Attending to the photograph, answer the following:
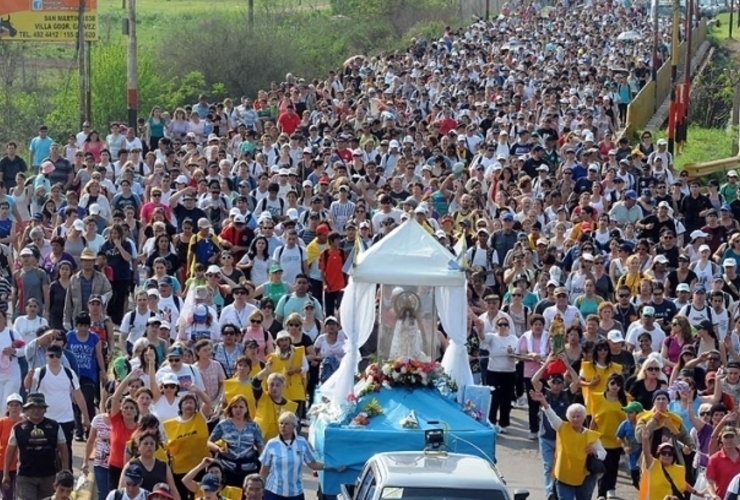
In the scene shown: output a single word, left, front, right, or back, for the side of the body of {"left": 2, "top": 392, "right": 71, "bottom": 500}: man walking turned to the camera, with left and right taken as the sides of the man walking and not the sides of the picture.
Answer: front

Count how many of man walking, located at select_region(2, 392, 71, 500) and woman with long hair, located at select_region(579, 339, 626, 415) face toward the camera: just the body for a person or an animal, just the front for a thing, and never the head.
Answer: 2

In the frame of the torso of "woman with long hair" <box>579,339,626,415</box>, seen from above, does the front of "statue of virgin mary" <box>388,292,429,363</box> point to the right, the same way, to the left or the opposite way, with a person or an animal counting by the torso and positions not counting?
the same way

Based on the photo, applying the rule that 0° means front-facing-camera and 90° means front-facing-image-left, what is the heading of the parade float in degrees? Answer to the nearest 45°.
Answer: approximately 0°

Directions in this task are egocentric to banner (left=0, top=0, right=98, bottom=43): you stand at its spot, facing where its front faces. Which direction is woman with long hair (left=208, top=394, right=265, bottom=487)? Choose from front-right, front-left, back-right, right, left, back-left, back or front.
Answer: front

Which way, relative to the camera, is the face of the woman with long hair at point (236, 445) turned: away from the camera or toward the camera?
toward the camera

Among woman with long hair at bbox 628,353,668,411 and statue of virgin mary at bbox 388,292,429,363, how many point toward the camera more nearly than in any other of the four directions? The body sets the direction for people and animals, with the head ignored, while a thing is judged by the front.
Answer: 2

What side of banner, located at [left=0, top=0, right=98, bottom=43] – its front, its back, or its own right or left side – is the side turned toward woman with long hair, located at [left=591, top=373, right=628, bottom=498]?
front

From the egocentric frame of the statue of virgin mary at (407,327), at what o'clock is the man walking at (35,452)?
The man walking is roughly at 2 o'clock from the statue of virgin mary.

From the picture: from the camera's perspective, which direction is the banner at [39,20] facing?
toward the camera

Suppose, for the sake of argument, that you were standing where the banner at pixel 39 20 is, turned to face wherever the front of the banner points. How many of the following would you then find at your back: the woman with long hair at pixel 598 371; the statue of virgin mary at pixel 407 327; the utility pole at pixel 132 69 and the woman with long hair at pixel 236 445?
0

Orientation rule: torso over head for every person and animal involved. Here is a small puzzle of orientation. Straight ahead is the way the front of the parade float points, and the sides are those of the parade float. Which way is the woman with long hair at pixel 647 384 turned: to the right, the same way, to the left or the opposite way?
the same way

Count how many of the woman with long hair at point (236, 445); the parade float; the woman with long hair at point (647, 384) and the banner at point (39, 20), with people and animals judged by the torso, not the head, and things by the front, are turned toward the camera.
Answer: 4

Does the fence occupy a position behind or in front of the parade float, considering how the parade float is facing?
behind

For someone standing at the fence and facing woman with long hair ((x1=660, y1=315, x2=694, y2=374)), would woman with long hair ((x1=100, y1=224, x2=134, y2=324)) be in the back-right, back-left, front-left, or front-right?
front-right

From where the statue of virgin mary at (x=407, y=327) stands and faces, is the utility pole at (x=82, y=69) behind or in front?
behind

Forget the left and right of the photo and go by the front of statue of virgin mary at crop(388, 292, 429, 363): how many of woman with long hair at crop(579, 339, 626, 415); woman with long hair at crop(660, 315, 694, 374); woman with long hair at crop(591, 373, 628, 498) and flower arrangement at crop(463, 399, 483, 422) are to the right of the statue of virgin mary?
0

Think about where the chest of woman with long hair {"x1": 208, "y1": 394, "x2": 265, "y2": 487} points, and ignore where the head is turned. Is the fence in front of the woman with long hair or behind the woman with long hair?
behind

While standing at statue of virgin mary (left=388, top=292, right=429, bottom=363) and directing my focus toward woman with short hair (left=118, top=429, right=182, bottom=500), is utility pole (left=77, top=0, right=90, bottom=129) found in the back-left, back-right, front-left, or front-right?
back-right

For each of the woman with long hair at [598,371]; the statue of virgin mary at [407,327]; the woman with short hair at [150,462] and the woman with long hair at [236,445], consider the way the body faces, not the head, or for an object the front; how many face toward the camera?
4

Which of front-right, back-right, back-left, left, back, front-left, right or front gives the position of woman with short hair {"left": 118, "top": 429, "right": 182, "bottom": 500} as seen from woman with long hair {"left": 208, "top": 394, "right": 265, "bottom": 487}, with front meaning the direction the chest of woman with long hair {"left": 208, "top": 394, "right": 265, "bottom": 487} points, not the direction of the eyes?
front-right

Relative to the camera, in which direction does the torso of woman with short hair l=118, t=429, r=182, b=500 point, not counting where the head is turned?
toward the camera
